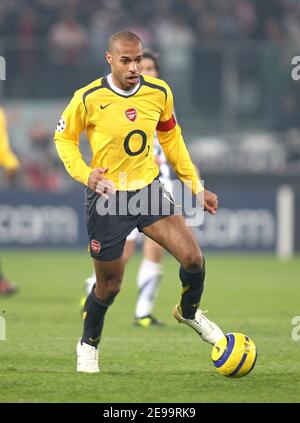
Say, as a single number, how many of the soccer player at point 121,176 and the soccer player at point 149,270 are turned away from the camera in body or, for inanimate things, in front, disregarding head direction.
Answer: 0

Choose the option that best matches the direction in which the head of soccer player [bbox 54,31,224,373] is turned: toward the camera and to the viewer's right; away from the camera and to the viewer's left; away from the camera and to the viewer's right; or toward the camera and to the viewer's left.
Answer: toward the camera and to the viewer's right

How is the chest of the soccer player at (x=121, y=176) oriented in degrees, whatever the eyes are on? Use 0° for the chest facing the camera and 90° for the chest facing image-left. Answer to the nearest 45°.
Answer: approximately 315°

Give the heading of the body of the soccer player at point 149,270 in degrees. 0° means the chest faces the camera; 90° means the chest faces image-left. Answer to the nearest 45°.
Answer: approximately 315°

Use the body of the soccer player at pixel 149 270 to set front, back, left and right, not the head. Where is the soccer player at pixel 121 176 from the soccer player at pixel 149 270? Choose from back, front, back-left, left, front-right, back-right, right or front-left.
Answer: front-right

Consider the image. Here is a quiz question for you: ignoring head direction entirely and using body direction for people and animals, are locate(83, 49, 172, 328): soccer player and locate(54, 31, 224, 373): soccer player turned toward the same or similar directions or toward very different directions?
same or similar directions
